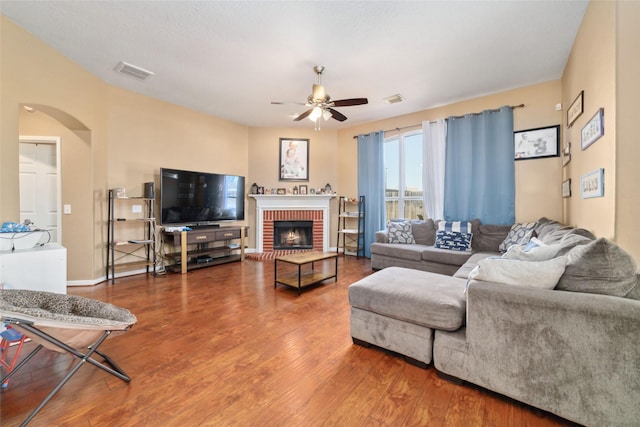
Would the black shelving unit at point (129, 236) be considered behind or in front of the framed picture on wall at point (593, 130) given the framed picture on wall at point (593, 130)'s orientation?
in front

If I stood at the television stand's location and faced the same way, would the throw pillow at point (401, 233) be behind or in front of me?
in front

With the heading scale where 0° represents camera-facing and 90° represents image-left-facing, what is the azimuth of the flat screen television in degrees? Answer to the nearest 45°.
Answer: approximately 315°

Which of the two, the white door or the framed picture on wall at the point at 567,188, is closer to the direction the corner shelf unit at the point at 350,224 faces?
the white door

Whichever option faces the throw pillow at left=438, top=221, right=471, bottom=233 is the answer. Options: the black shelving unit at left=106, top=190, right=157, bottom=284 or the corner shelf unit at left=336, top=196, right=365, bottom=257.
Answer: the black shelving unit

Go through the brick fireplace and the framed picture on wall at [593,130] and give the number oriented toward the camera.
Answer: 1

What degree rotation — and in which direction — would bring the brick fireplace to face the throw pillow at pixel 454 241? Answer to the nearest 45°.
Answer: approximately 45° to its left

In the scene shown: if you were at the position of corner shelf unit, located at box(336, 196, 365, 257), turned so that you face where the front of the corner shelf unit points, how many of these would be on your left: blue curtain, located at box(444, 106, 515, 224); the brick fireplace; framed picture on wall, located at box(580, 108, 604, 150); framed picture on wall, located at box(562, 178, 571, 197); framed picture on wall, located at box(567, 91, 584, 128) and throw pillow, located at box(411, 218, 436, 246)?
5

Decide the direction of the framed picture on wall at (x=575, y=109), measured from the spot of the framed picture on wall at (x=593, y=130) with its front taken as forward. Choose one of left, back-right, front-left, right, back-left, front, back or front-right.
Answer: right

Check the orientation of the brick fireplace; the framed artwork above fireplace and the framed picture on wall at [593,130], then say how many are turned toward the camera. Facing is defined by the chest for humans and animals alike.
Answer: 2

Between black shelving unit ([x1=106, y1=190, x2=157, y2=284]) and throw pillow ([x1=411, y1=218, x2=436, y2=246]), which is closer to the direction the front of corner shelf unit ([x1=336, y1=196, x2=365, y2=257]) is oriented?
the black shelving unit

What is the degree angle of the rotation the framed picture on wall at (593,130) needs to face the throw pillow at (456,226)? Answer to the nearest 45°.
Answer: approximately 45° to its right

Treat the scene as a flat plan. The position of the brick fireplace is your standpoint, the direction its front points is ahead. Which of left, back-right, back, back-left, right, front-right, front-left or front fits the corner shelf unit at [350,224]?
left
